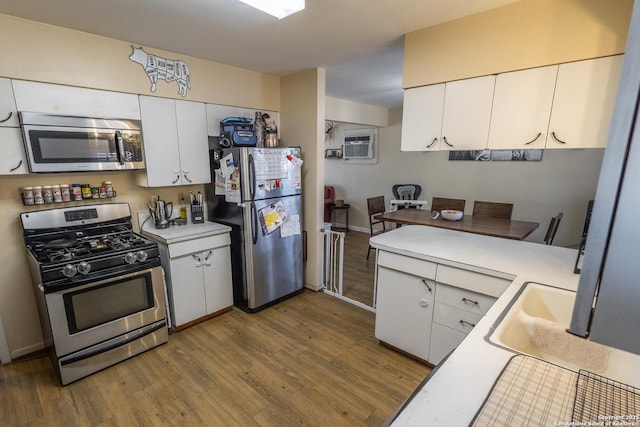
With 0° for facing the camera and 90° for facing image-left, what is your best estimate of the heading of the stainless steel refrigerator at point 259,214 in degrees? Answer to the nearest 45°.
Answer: approximately 315°

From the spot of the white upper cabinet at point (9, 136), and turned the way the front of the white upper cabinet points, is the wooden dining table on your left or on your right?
on your left

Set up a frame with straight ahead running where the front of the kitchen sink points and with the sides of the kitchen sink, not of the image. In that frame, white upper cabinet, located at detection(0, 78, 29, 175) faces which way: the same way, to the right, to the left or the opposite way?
the opposite way

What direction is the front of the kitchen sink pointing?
to the viewer's left
